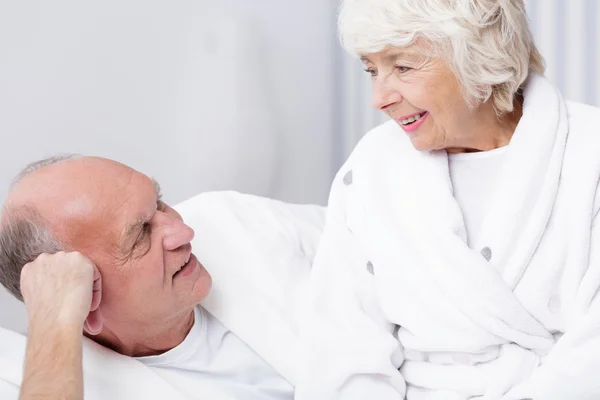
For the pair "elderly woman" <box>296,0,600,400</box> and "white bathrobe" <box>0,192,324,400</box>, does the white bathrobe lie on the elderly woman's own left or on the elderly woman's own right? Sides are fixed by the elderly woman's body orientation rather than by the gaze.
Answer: on the elderly woman's own right

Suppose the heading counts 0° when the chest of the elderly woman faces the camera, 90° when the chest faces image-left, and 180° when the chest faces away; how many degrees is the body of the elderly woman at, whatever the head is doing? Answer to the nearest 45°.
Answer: approximately 0°

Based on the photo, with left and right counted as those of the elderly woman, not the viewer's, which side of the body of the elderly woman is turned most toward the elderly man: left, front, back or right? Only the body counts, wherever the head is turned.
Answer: right
